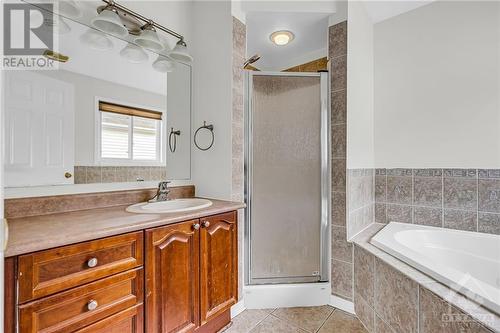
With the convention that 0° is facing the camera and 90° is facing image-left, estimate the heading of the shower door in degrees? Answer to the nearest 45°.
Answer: approximately 0°

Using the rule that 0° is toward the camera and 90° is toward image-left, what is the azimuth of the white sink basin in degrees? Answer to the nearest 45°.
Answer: approximately 315°

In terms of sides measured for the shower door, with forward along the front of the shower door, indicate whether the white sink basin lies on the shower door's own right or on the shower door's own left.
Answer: on the shower door's own right

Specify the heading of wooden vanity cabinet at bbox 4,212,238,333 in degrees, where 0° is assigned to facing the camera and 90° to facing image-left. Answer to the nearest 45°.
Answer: approximately 315°
